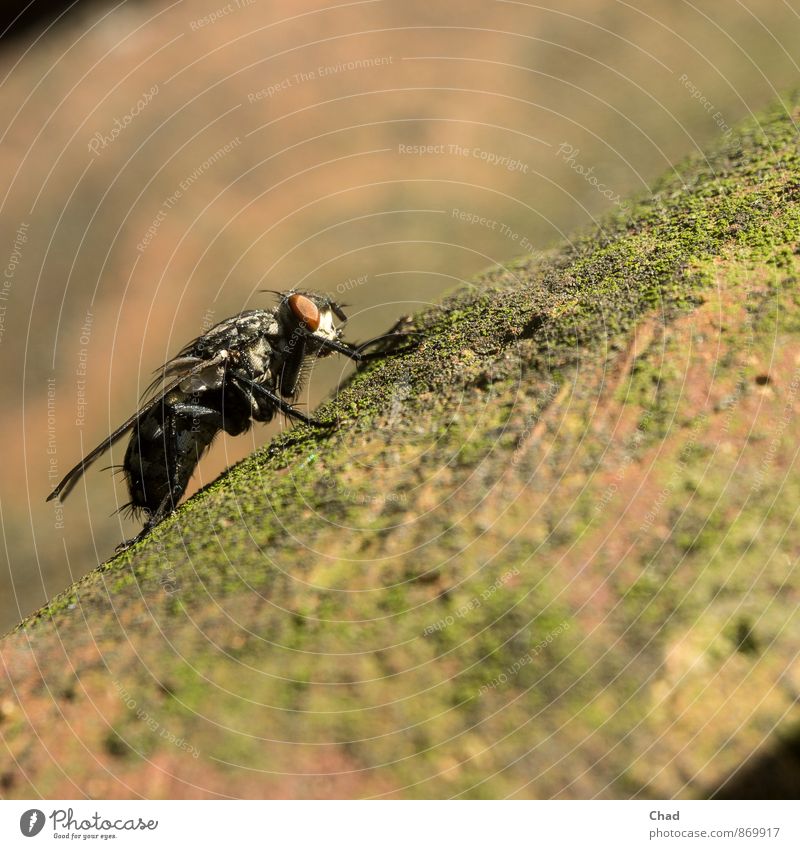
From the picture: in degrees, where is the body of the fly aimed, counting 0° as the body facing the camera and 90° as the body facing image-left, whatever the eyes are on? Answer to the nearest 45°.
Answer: approximately 270°
